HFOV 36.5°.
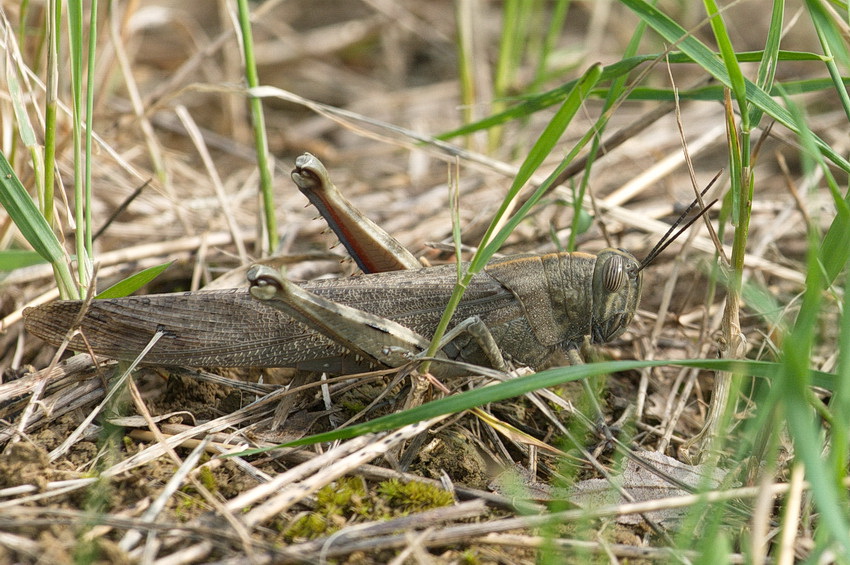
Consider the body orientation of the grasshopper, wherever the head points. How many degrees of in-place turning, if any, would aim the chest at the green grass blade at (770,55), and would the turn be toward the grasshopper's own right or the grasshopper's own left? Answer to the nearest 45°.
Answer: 0° — it already faces it

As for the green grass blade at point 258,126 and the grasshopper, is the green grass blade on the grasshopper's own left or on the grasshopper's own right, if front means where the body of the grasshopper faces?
on the grasshopper's own left

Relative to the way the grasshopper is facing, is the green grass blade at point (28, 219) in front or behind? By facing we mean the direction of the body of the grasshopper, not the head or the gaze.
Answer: behind

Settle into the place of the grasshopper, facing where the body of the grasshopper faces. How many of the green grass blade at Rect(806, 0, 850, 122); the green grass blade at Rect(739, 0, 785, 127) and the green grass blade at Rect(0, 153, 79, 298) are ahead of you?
2

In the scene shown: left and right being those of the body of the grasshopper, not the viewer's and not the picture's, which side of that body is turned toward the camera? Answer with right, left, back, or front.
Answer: right

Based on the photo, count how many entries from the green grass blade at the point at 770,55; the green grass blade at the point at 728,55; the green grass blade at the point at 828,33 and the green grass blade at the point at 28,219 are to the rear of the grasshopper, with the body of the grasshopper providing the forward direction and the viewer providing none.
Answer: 1

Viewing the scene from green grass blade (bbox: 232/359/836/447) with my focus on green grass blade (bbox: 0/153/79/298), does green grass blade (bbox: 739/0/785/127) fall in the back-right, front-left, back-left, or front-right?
back-right
